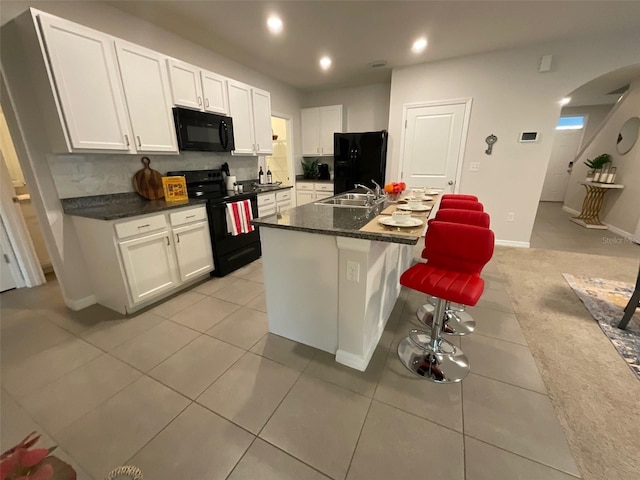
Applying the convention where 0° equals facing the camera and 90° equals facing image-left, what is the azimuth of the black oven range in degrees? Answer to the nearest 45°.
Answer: approximately 315°

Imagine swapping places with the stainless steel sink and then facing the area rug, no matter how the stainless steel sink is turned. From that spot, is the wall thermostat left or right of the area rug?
left

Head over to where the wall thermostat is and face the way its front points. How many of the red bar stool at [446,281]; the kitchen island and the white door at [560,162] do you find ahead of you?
2

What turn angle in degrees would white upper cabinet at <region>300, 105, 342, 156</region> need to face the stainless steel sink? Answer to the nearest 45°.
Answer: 0° — it already faces it

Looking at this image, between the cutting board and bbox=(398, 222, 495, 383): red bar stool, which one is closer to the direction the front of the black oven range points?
the red bar stool

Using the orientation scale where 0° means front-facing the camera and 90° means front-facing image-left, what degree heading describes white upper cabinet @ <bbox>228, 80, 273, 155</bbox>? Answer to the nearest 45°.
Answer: approximately 315°

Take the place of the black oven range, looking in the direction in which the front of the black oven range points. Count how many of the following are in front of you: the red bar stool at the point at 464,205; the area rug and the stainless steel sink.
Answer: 3

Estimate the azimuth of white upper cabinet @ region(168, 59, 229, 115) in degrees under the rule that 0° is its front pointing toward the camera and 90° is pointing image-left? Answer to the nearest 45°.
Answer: approximately 315°

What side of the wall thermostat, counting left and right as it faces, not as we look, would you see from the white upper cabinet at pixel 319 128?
right
